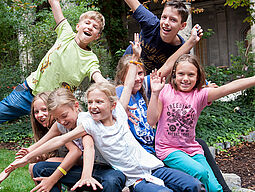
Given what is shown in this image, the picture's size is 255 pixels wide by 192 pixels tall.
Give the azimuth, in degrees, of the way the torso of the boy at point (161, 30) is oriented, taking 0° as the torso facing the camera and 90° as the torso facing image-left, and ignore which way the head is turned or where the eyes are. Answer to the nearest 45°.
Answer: approximately 45°

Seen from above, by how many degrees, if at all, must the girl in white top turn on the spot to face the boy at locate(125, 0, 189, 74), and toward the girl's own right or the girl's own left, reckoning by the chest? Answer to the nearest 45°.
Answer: approximately 180°

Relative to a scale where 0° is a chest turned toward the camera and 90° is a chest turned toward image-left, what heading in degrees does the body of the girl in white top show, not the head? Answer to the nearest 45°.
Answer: approximately 45°

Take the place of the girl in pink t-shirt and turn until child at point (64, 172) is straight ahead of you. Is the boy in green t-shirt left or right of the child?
right

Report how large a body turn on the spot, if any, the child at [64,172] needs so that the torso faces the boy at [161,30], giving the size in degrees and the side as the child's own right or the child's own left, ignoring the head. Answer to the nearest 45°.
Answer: approximately 180°
